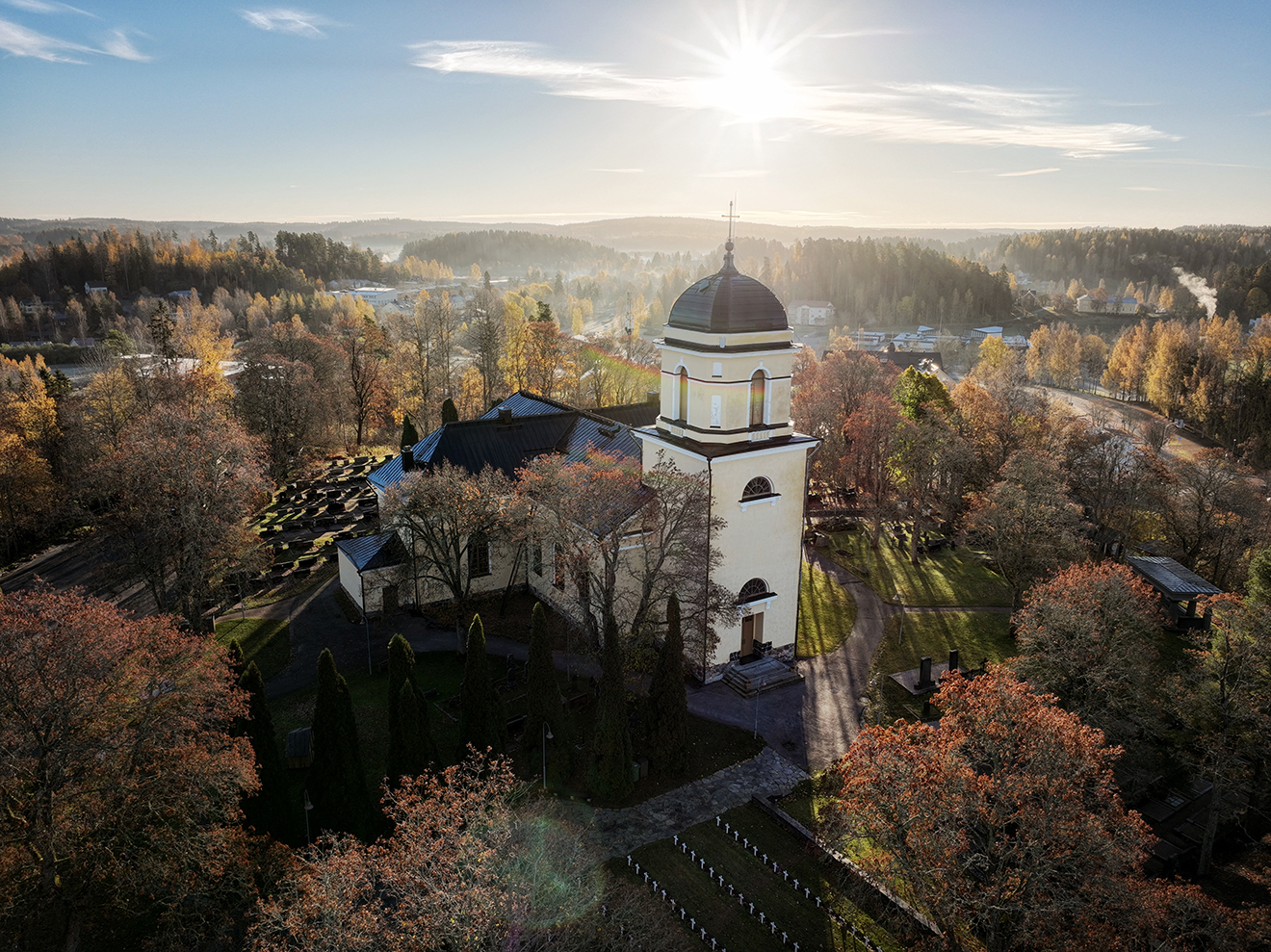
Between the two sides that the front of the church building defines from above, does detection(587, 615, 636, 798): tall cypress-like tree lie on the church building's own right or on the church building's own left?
on the church building's own right

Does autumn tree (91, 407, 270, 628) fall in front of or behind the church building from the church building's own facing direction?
behind

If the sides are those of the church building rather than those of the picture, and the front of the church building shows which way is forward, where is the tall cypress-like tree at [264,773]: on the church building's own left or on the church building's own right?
on the church building's own right

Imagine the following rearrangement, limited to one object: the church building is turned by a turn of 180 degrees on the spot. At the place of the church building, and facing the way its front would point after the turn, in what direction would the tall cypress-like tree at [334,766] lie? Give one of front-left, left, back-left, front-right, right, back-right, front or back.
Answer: left

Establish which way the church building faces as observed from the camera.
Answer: facing the viewer and to the right of the viewer

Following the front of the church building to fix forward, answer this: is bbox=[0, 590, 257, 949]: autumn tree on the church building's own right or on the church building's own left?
on the church building's own right

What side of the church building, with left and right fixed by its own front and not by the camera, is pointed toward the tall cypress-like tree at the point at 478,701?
right

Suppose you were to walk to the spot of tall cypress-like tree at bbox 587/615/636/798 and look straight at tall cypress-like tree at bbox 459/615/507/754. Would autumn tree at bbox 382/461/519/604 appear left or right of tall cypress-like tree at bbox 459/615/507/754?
right

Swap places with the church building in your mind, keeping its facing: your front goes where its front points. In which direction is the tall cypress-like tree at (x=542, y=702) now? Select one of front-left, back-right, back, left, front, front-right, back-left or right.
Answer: right
